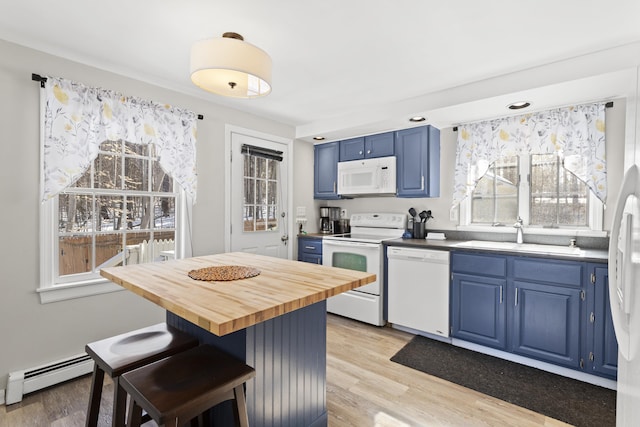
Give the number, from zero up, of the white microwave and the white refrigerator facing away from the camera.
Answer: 0

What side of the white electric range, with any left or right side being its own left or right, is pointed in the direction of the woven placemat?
front

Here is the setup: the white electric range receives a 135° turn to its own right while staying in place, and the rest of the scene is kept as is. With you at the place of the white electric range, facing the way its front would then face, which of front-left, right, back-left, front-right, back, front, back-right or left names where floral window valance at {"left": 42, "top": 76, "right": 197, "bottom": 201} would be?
back-left

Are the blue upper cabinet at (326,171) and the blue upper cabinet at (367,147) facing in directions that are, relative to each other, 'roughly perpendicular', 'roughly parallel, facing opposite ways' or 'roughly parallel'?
roughly parallel

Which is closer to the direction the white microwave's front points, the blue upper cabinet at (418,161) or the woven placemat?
the woven placemat

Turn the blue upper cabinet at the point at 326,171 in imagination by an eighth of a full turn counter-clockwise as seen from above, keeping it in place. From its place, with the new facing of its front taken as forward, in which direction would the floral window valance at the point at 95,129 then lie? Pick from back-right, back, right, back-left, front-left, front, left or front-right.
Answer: front-right

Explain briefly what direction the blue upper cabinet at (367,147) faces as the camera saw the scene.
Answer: facing the viewer and to the left of the viewer

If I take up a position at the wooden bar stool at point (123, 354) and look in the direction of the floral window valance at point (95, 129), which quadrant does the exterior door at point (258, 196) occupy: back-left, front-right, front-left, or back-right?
front-right

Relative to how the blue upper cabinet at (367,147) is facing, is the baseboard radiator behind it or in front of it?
in front

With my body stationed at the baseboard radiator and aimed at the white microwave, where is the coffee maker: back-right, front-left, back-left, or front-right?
front-left

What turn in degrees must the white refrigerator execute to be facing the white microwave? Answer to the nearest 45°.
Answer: approximately 45° to its right

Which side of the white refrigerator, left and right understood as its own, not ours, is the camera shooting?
left

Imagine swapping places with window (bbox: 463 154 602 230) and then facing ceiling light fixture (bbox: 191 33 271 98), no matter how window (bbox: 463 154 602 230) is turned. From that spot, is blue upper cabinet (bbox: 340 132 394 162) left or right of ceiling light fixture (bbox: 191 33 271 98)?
right

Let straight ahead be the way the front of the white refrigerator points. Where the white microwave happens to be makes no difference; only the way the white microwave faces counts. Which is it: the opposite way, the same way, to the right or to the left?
to the left

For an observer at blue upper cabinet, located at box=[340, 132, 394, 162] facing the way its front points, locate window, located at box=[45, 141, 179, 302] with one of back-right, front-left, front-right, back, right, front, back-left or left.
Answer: front

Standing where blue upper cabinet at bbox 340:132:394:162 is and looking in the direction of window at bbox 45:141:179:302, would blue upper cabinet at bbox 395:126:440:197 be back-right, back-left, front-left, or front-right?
back-left

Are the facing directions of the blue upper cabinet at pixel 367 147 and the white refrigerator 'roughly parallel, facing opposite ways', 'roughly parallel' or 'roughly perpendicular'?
roughly perpendicular

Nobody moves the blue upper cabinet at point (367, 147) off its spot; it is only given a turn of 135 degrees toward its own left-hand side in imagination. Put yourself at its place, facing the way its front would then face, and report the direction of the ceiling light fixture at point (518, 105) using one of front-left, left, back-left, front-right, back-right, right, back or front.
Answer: front-right
